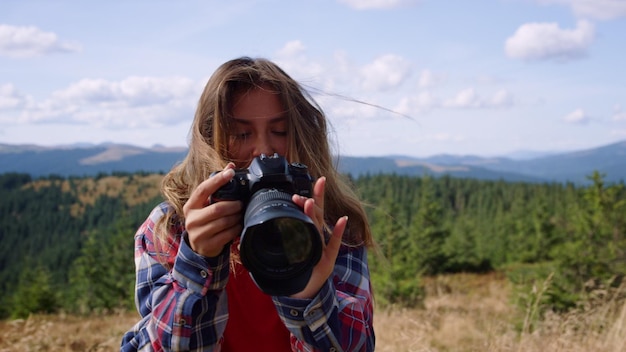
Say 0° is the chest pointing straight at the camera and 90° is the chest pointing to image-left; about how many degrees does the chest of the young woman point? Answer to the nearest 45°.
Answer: approximately 0°
